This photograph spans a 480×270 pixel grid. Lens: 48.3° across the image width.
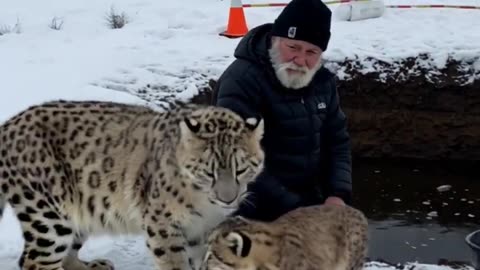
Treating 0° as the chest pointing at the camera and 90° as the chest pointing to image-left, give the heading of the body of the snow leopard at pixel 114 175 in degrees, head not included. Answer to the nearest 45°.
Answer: approximately 315°

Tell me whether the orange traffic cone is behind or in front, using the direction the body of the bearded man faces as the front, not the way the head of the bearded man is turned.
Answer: behind

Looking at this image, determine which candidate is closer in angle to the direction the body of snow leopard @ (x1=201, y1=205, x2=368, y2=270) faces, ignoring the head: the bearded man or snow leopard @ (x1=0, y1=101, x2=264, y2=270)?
the snow leopard

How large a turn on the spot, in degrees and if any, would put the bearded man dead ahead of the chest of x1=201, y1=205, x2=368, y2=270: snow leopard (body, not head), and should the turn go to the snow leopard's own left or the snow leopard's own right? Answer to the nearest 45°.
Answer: approximately 90° to the snow leopard's own right

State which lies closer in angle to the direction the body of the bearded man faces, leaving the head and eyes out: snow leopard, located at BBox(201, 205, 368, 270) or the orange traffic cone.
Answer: the snow leopard

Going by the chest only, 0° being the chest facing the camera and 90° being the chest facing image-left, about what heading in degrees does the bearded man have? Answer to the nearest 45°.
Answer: approximately 315°

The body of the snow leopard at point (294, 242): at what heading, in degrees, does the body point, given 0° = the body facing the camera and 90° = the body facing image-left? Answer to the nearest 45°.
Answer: approximately 90°

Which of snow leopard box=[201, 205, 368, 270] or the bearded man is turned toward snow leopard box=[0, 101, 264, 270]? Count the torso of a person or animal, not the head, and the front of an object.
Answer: snow leopard box=[201, 205, 368, 270]

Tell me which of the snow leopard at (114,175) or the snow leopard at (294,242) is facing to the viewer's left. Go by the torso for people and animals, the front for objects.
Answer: the snow leopard at (294,242)

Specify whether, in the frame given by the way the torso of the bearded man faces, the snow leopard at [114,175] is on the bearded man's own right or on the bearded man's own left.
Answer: on the bearded man's own right

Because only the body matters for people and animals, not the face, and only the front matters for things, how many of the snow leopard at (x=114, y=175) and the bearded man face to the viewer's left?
0

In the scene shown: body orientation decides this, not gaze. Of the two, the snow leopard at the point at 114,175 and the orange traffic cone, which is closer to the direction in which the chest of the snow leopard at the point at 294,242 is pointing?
the snow leopard

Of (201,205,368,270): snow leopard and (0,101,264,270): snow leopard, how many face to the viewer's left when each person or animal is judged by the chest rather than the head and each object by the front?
1
